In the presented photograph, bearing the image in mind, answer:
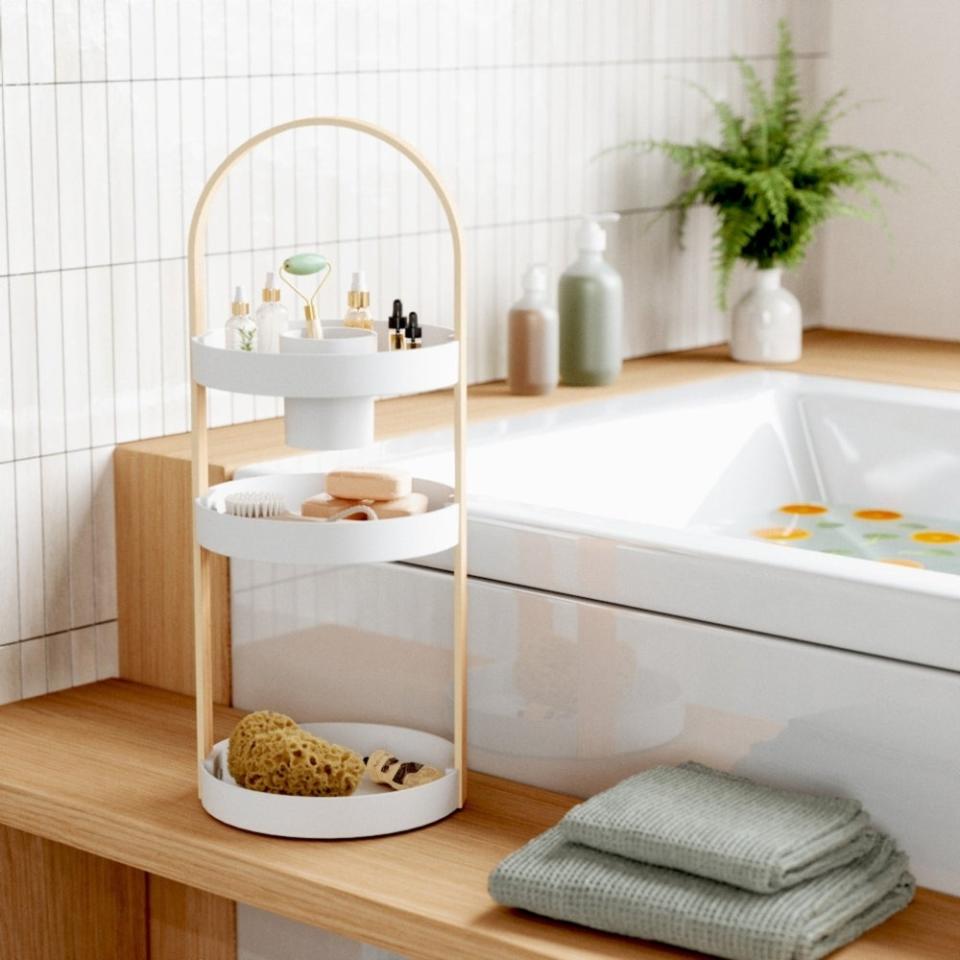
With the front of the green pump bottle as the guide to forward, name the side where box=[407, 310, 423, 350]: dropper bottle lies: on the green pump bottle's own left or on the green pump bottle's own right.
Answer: on the green pump bottle's own right

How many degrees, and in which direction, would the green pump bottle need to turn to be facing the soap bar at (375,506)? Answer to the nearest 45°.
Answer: approximately 90° to its right
